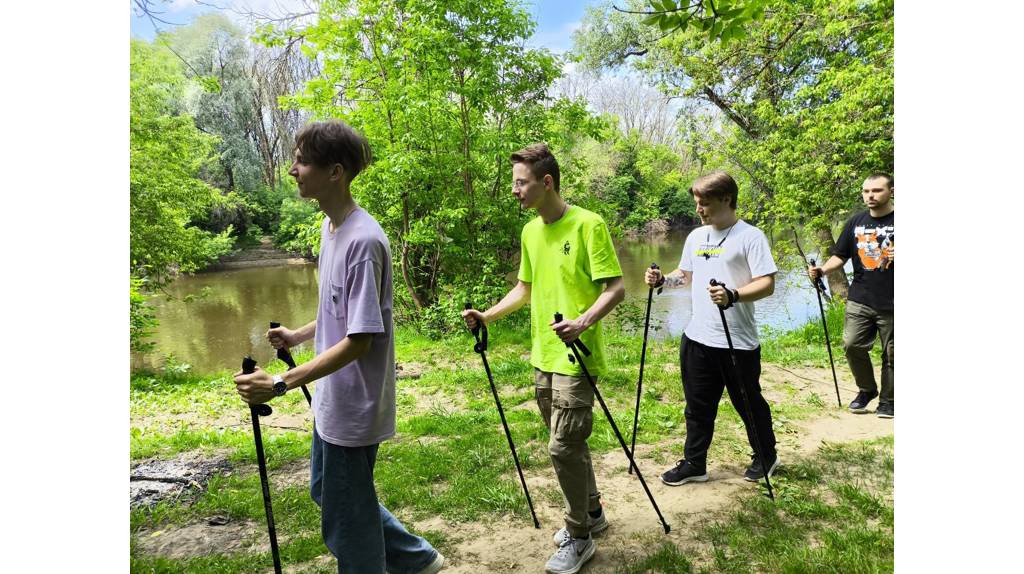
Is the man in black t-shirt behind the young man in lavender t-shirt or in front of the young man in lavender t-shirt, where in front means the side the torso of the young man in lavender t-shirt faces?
behind

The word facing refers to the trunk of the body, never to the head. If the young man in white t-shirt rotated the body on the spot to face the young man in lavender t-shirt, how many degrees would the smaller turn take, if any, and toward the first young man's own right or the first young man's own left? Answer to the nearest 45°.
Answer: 0° — they already face them

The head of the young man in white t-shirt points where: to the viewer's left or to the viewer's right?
to the viewer's left

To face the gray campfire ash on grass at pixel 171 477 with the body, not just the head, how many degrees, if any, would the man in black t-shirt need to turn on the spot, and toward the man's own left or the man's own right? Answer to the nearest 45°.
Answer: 0° — they already face it

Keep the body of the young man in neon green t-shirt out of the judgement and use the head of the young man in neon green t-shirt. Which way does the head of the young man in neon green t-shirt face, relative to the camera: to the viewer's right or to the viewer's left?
to the viewer's left

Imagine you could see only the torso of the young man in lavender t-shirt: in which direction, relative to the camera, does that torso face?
to the viewer's left

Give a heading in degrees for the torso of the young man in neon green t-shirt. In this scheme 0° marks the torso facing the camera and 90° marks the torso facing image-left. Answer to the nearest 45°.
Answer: approximately 45°

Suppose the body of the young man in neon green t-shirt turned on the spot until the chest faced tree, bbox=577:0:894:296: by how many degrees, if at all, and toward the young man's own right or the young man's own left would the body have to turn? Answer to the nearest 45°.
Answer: approximately 180°

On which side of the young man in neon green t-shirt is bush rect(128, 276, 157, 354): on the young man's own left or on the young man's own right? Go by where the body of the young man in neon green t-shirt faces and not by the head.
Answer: on the young man's own right
